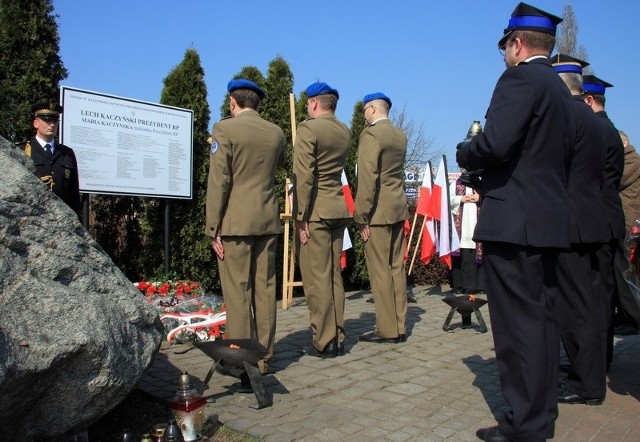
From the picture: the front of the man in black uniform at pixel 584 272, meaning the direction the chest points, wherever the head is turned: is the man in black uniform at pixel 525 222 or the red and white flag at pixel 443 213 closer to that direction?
the red and white flag

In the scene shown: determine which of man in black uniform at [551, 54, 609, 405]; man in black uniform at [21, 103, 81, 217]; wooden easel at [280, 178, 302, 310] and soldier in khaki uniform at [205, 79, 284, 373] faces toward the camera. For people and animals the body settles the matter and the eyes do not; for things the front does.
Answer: man in black uniform at [21, 103, 81, 217]

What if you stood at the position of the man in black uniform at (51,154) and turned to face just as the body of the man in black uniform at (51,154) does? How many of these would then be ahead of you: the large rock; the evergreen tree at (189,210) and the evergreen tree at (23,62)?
1

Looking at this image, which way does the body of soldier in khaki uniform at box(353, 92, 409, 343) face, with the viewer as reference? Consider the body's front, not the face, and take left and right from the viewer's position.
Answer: facing away from the viewer and to the left of the viewer

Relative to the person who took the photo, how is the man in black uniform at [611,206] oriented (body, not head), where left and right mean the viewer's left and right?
facing away from the viewer and to the left of the viewer

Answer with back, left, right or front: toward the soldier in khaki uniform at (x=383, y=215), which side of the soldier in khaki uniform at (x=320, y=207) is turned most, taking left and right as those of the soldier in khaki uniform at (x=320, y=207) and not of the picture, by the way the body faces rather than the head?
right

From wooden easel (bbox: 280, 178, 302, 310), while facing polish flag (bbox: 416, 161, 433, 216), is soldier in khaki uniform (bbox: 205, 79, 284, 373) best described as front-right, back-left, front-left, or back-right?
back-right

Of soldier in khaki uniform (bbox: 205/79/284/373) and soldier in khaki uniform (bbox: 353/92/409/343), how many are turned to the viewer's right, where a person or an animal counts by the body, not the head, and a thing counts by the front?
0

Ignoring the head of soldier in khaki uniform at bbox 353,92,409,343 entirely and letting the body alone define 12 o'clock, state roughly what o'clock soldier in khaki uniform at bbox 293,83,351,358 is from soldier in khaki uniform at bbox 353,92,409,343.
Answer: soldier in khaki uniform at bbox 293,83,351,358 is roughly at 9 o'clock from soldier in khaki uniform at bbox 353,92,409,343.

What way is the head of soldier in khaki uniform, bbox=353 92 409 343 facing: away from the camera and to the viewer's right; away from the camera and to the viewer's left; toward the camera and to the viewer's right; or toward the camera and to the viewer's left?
away from the camera and to the viewer's left

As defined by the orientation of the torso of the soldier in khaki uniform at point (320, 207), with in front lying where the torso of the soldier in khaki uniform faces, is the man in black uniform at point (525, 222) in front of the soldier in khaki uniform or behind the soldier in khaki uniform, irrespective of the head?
behind

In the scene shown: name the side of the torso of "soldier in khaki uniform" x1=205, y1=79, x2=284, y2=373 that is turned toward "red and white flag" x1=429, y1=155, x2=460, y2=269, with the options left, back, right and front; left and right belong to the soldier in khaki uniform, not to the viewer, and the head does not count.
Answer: right

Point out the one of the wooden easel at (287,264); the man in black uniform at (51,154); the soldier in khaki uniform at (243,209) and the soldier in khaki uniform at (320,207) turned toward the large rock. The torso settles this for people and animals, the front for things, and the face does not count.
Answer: the man in black uniform

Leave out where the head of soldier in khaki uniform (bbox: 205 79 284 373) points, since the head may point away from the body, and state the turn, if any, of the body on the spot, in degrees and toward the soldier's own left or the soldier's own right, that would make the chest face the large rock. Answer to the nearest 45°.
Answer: approximately 90° to the soldier's own left
